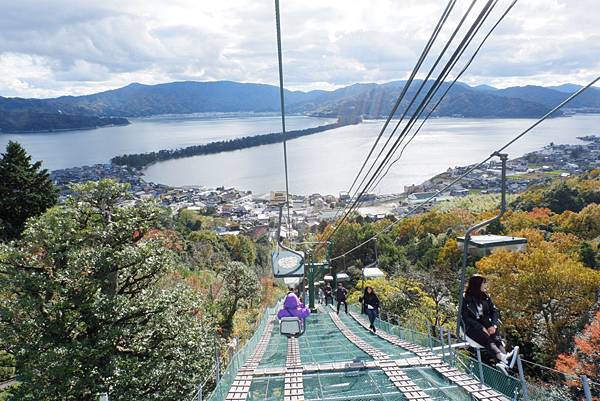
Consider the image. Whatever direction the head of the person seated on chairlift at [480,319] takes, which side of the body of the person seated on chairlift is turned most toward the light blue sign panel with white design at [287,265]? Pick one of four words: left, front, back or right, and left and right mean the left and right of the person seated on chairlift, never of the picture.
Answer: back

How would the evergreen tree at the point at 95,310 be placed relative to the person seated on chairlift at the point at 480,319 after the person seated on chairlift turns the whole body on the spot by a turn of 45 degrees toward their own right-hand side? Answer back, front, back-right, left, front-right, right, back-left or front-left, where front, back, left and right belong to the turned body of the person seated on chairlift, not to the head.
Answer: right

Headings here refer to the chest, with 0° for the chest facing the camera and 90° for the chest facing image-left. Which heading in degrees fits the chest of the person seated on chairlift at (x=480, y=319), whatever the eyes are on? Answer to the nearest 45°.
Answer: approximately 315°

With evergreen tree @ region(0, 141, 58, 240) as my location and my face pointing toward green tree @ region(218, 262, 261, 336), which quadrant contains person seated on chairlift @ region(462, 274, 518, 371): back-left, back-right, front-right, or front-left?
front-right

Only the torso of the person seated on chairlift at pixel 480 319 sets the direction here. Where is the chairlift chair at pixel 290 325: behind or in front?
behind

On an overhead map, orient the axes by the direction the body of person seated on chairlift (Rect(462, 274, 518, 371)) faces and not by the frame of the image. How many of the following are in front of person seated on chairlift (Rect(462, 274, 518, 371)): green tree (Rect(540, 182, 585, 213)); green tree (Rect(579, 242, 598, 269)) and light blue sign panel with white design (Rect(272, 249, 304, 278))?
0

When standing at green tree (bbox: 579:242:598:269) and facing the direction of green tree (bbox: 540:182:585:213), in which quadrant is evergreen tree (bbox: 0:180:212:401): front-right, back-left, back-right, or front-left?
back-left

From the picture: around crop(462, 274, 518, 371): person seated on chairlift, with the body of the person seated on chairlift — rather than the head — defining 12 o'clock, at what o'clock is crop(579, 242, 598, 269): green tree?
The green tree is roughly at 8 o'clock from the person seated on chairlift.

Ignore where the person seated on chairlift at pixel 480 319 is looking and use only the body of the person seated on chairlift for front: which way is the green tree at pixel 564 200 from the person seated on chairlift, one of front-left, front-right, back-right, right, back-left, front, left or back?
back-left

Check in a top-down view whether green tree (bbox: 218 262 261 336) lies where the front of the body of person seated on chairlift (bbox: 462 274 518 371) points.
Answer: no

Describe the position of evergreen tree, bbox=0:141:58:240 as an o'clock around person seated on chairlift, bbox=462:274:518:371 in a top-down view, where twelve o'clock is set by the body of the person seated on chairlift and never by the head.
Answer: The evergreen tree is roughly at 5 o'clock from the person seated on chairlift.
